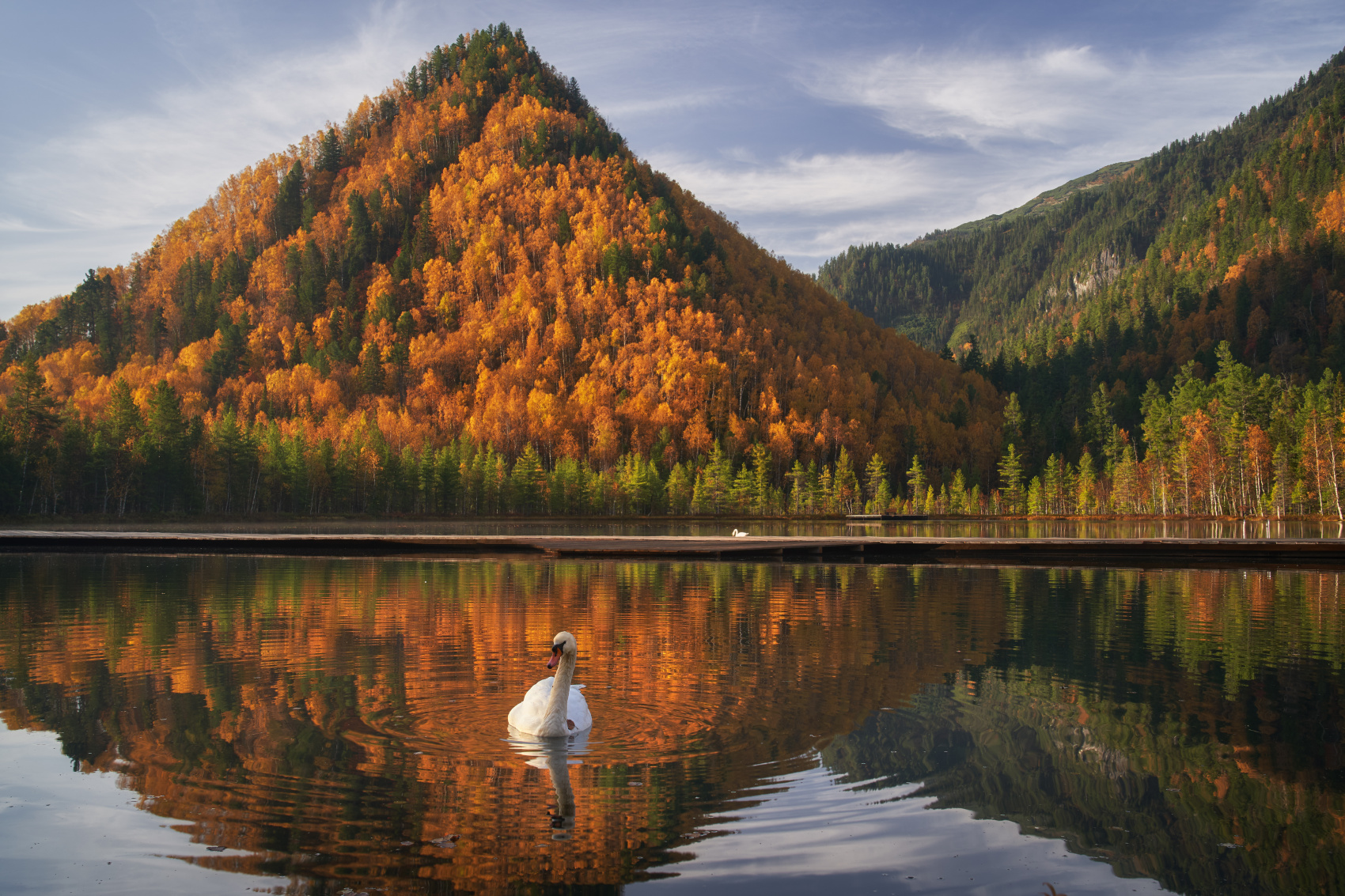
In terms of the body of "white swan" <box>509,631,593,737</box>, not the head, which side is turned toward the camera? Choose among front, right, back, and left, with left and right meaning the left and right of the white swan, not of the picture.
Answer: front
